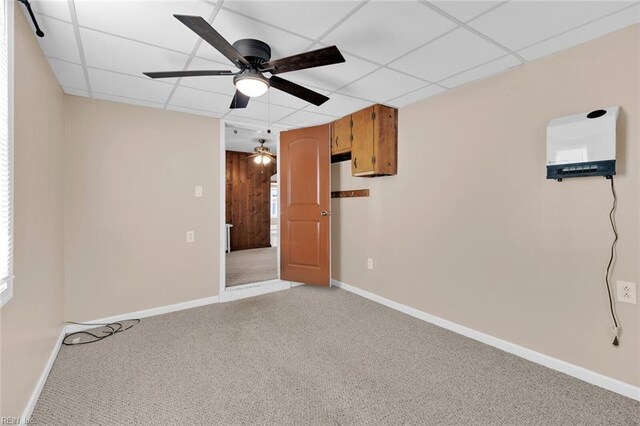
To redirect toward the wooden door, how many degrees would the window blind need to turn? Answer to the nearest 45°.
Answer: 0° — it already faces it

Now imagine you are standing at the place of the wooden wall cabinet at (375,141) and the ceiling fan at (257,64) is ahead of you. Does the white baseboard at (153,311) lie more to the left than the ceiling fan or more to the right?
right

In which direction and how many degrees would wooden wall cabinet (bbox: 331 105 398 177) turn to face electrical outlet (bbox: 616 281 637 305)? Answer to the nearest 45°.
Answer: approximately 90° to its left

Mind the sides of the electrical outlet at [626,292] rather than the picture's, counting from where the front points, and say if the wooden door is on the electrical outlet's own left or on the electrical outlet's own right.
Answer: on the electrical outlet's own right

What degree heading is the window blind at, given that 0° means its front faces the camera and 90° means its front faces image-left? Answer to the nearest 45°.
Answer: approximately 270°

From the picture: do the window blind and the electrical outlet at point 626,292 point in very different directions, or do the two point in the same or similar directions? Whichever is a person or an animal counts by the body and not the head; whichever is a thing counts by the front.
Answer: very different directions

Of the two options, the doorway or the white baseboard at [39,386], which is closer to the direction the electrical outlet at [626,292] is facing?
the white baseboard
